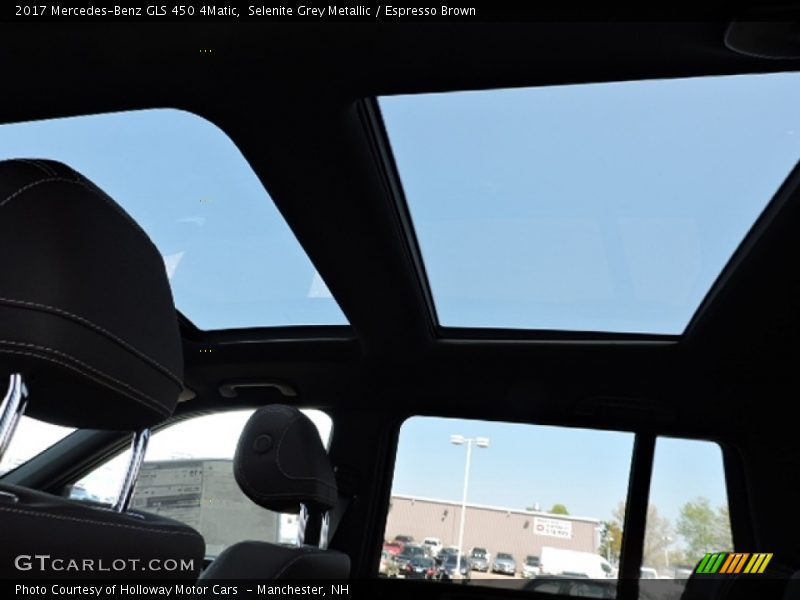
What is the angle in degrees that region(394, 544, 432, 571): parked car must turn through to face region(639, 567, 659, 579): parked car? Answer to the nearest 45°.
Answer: approximately 135° to its left

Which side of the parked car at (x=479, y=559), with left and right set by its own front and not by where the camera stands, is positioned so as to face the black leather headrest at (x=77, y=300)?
front

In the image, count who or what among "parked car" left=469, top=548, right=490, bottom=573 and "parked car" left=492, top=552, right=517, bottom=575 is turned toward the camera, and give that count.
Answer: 2

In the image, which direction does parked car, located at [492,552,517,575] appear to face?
toward the camera

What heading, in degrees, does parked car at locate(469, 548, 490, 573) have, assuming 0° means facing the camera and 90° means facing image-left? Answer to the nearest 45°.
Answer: approximately 0°

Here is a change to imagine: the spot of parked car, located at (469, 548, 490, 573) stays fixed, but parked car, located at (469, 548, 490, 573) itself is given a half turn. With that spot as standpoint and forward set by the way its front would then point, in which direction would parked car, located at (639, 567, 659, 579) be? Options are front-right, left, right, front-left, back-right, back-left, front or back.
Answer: right

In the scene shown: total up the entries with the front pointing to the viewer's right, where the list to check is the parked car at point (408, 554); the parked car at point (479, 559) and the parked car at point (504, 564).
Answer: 0

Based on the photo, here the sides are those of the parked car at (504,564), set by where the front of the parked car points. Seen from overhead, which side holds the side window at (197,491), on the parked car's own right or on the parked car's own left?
on the parked car's own right

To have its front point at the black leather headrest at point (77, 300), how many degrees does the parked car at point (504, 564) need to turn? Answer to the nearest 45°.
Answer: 0° — it already faces it

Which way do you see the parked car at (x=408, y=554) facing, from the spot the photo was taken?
facing the viewer and to the left of the viewer
